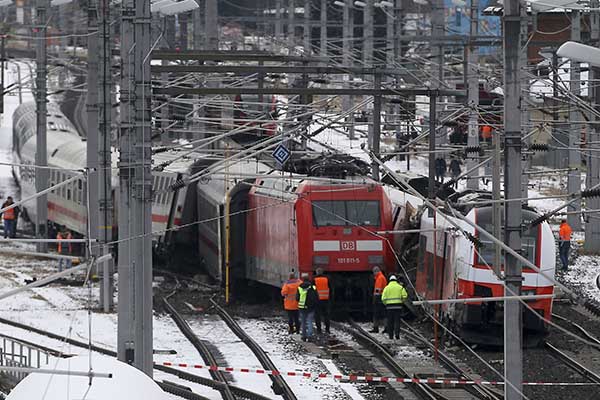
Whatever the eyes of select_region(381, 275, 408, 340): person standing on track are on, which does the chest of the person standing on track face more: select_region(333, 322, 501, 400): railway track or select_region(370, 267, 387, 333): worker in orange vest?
the worker in orange vest

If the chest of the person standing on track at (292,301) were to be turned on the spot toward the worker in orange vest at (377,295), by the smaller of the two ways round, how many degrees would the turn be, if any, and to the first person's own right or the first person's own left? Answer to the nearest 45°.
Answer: approximately 90° to the first person's own right

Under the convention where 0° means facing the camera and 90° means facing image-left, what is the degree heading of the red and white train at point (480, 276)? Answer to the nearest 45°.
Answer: approximately 315°

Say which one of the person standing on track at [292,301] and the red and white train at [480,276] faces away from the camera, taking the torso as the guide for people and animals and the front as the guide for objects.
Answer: the person standing on track

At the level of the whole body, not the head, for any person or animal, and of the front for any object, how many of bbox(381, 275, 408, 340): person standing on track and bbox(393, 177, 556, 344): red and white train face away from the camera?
1

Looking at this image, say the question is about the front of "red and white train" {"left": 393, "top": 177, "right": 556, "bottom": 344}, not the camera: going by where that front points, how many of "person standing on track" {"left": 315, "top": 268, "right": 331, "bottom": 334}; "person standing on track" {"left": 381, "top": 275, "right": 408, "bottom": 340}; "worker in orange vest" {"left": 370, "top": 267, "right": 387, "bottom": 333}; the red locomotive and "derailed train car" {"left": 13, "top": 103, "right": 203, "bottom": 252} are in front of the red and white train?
0

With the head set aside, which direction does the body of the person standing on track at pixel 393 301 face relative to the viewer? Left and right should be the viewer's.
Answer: facing away from the viewer

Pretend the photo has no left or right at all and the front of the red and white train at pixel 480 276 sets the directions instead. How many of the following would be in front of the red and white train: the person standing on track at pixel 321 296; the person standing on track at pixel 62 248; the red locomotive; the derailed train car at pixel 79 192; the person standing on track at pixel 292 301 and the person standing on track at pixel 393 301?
0

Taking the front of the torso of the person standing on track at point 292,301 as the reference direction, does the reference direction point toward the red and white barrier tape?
no

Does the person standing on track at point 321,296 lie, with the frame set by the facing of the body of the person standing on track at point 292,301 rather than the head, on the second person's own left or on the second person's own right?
on the second person's own right

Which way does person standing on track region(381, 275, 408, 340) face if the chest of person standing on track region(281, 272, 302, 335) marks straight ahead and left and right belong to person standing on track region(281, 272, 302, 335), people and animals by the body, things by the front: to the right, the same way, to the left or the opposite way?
the same way

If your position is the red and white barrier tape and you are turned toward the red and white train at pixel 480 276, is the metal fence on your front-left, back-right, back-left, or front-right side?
back-left

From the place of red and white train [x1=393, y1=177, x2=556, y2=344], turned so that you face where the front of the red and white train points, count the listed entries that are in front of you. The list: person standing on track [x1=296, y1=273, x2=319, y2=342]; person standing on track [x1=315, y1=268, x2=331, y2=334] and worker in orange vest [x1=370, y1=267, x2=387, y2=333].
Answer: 0

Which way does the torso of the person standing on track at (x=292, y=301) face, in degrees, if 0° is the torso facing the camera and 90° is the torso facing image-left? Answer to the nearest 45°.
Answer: approximately 180°

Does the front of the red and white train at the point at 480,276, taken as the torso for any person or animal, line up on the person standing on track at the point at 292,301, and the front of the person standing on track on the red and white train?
no

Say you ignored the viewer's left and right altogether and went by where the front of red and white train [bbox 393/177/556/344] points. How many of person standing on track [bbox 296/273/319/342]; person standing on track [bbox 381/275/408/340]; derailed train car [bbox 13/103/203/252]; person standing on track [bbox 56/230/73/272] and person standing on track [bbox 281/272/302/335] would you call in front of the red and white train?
0

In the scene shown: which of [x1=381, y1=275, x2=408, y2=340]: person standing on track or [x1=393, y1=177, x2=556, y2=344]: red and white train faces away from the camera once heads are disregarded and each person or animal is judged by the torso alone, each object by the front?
the person standing on track
